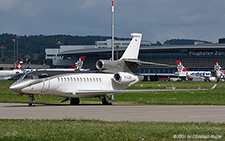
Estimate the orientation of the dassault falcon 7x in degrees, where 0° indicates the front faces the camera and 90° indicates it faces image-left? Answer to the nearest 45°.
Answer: approximately 45°
